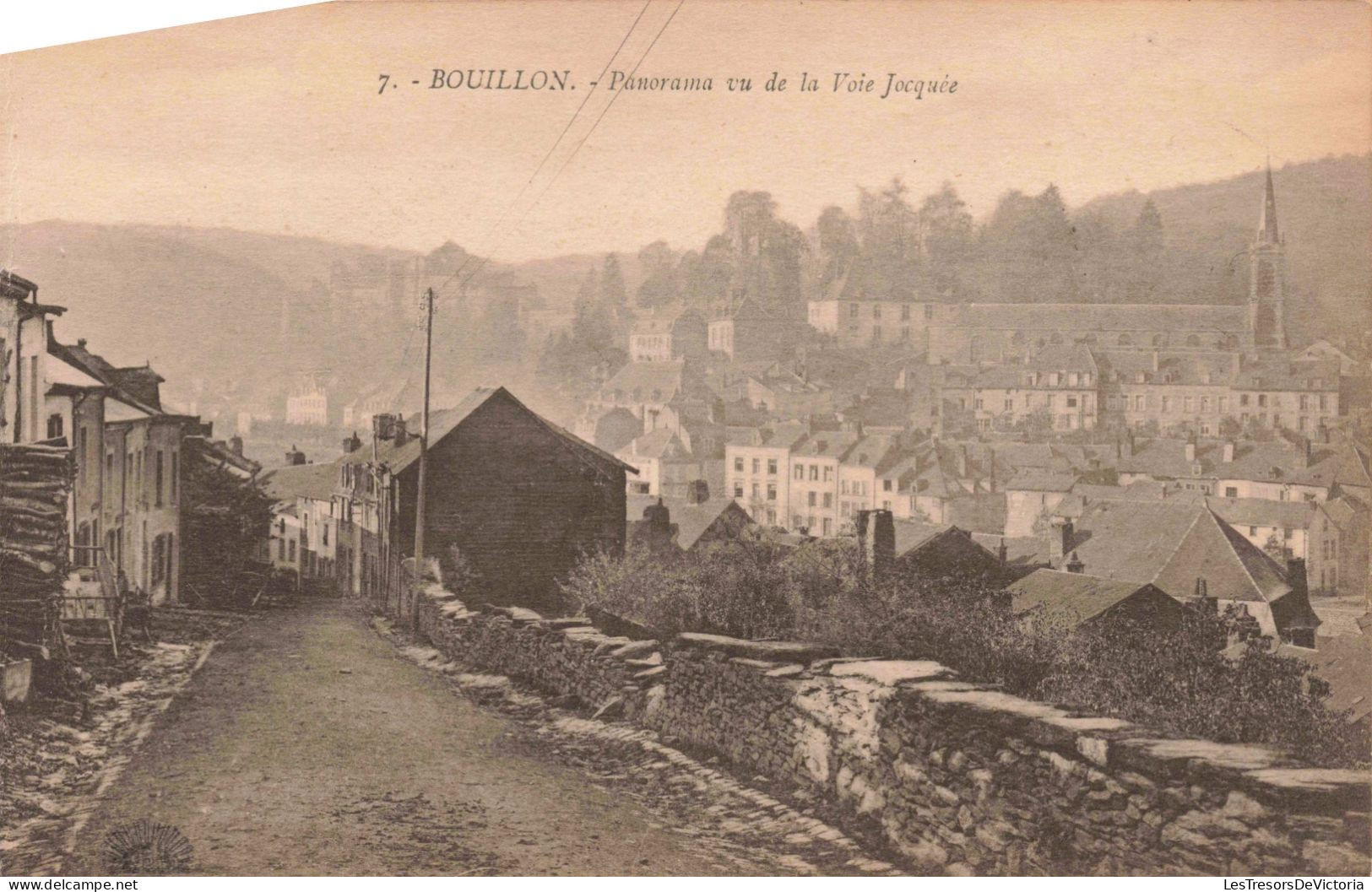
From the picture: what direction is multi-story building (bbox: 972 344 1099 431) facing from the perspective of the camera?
toward the camera

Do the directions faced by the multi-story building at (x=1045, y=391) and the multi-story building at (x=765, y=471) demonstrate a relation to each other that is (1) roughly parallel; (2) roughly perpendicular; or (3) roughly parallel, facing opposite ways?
roughly parallel

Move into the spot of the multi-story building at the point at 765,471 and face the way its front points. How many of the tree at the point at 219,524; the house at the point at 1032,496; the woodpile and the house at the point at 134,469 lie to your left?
1
